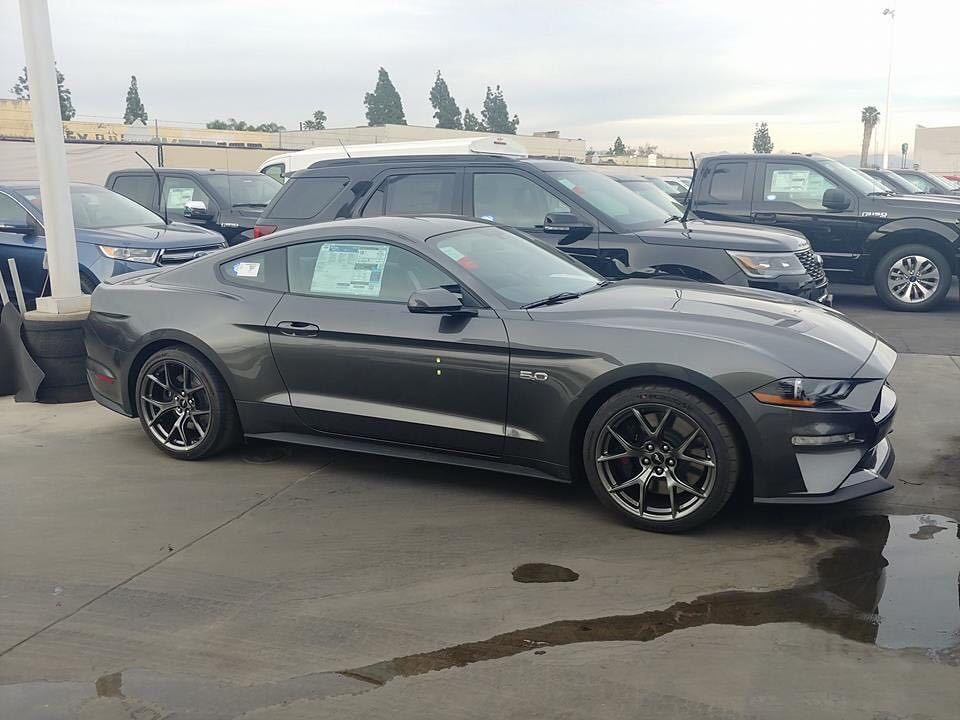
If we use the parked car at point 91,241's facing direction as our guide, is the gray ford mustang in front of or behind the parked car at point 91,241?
in front

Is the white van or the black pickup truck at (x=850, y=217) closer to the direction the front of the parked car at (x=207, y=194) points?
the black pickup truck

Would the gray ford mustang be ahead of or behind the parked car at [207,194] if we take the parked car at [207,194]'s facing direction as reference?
ahead

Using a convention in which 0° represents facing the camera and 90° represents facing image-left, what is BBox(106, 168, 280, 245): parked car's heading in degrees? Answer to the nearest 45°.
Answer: approximately 315°

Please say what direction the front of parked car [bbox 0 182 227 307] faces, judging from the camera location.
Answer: facing the viewer and to the right of the viewer

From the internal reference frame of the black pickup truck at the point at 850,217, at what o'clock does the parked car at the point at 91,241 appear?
The parked car is roughly at 5 o'clock from the black pickup truck.

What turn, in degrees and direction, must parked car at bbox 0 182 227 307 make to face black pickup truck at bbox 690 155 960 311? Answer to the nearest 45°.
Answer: approximately 45° to its left

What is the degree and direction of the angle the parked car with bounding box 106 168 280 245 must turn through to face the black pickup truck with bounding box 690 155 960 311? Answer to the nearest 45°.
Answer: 0° — it already faces it

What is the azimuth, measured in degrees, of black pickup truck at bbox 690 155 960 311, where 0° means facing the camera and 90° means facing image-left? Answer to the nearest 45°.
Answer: approximately 270°

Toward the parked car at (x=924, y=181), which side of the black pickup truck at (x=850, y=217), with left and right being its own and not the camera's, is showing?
left

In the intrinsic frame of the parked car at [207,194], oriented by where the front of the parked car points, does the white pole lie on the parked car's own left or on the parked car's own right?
on the parked car's own right

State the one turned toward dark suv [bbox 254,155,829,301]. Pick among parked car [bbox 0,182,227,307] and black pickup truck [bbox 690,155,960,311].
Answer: the parked car

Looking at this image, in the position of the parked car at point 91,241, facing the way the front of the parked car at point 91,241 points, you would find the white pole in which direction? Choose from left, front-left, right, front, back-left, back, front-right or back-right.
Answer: front-right

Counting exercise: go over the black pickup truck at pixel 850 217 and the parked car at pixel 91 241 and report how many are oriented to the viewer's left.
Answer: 0

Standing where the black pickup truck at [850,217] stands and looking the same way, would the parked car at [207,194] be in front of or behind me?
behind
